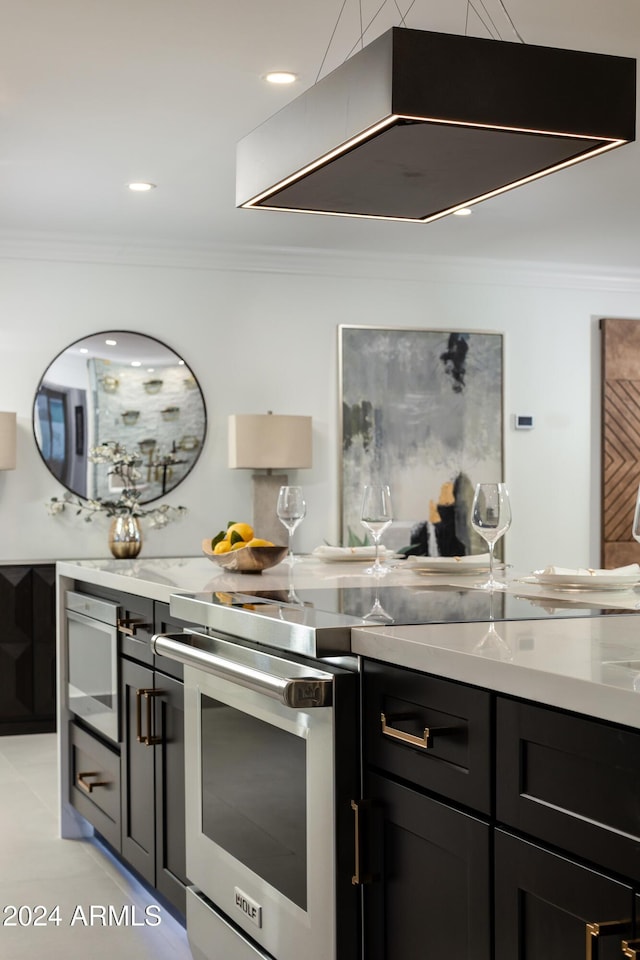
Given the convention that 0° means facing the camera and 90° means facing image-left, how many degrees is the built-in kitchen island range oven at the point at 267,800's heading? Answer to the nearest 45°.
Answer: approximately 45°

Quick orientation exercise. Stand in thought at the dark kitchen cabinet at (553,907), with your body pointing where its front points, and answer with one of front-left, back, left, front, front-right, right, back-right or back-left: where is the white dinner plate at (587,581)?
back-right

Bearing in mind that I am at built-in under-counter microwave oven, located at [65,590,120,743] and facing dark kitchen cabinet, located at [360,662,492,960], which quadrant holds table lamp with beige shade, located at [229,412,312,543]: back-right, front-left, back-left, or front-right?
back-left

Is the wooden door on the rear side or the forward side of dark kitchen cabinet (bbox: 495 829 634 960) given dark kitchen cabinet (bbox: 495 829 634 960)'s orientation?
on the rear side

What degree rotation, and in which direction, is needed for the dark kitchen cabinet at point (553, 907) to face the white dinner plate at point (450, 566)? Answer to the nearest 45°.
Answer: approximately 135° to its right

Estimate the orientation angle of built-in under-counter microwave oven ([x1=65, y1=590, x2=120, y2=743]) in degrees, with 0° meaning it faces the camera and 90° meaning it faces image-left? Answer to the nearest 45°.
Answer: approximately 45°

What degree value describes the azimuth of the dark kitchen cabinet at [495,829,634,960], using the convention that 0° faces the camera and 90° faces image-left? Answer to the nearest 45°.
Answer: approximately 45°

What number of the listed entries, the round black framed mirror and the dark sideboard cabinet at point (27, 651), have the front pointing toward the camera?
2

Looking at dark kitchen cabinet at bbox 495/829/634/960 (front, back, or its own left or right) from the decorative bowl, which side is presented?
right

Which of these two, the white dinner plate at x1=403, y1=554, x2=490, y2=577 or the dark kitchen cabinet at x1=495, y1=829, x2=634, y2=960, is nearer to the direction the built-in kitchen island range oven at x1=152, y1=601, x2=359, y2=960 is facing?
the dark kitchen cabinet

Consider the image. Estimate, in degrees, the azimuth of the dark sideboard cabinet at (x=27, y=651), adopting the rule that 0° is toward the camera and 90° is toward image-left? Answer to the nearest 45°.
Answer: approximately 0°

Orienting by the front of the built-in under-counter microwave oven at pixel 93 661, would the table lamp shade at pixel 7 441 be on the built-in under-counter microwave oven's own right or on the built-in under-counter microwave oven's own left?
on the built-in under-counter microwave oven's own right
